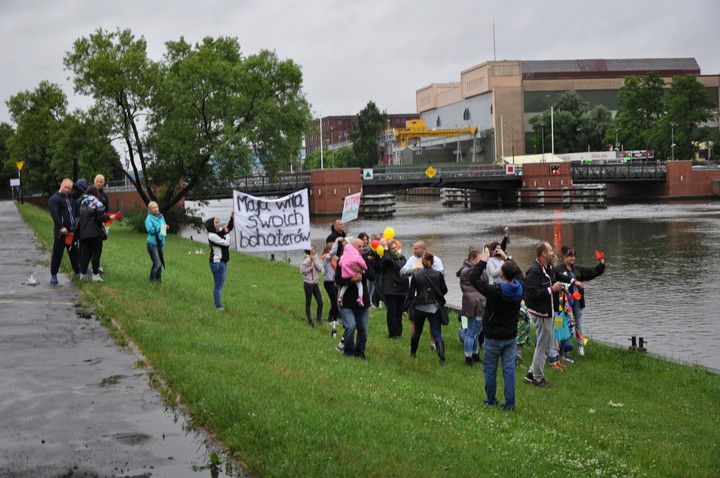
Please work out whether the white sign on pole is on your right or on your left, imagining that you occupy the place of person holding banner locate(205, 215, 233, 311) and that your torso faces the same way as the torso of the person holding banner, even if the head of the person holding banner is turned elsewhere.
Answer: on your left

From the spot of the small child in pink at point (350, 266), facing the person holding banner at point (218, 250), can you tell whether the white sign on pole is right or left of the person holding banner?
right

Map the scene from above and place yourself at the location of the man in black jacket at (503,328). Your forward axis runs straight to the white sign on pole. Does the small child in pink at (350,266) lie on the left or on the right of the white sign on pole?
left

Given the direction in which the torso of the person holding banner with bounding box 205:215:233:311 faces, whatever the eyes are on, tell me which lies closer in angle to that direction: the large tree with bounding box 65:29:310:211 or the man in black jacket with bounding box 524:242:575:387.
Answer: the man in black jacket

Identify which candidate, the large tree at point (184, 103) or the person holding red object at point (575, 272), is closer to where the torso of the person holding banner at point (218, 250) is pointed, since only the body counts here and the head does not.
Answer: the person holding red object

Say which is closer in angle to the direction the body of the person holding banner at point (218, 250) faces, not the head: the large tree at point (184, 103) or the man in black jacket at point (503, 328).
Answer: the man in black jacket
